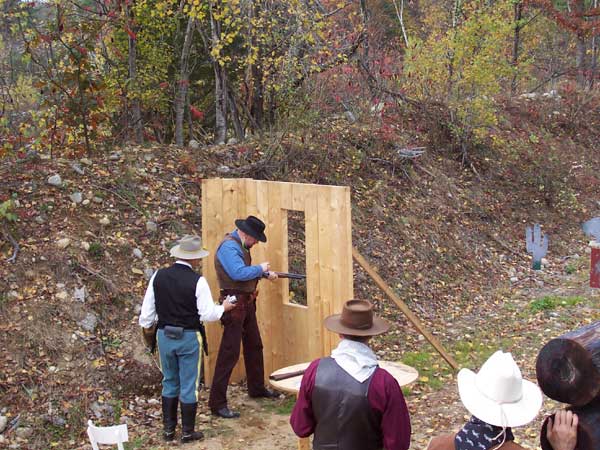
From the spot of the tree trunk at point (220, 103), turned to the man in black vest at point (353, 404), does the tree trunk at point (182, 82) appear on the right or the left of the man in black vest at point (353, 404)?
right

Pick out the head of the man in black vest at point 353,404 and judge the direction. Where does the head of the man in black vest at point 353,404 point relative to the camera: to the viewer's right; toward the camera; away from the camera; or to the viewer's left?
away from the camera

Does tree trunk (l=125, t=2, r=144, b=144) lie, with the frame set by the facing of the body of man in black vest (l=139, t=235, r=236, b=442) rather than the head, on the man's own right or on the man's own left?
on the man's own left

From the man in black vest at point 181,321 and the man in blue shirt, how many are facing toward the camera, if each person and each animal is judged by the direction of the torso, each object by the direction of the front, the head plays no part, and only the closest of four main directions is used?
0

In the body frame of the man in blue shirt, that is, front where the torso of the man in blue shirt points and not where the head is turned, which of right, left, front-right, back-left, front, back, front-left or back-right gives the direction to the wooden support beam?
front

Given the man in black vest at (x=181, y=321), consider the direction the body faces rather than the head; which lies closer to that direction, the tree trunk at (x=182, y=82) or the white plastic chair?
the tree trunk

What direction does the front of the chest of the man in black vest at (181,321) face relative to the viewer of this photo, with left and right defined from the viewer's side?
facing away from the viewer and to the right of the viewer

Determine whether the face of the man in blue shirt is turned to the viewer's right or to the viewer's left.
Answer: to the viewer's right

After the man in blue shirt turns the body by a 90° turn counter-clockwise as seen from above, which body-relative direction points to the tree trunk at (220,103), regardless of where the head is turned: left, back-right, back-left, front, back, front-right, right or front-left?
front

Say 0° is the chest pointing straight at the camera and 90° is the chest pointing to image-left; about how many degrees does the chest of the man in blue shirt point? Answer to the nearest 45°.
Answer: approximately 270°

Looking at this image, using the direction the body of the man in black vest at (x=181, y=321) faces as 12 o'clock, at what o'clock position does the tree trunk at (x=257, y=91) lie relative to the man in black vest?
The tree trunk is roughly at 11 o'clock from the man in black vest.

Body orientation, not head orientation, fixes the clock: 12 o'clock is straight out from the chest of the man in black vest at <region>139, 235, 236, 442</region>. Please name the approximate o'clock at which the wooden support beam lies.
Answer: The wooden support beam is roughly at 1 o'clock from the man in black vest.

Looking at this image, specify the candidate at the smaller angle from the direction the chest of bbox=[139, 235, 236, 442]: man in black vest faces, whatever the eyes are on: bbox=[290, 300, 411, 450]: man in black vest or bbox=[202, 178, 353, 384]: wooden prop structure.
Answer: the wooden prop structure

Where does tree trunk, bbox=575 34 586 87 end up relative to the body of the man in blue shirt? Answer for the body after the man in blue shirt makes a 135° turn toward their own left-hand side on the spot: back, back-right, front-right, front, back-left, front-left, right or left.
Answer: right

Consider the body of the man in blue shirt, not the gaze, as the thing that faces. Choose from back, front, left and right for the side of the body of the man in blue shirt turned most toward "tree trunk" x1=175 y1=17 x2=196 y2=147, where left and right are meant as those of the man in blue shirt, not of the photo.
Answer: left

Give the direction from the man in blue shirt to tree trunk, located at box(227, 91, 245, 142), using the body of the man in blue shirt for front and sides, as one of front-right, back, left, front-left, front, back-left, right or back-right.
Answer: left

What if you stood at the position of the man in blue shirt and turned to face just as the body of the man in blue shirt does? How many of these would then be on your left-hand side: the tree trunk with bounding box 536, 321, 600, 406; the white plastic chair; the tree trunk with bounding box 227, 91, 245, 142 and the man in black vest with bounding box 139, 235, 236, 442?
1

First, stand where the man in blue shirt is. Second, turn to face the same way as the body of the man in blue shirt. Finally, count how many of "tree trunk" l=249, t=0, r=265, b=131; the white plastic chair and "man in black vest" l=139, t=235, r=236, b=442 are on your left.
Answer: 1
